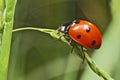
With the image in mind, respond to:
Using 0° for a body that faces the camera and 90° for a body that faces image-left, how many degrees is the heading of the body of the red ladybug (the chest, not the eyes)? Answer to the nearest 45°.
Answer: approximately 90°
